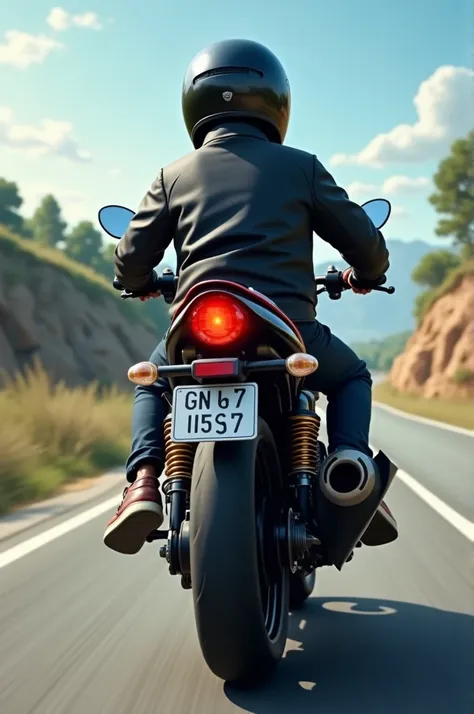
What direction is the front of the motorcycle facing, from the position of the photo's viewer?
facing away from the viewer

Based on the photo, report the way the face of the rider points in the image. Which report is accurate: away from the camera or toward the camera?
away from the camera

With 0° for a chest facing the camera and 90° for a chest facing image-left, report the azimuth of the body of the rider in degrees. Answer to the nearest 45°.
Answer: approximately 180°
